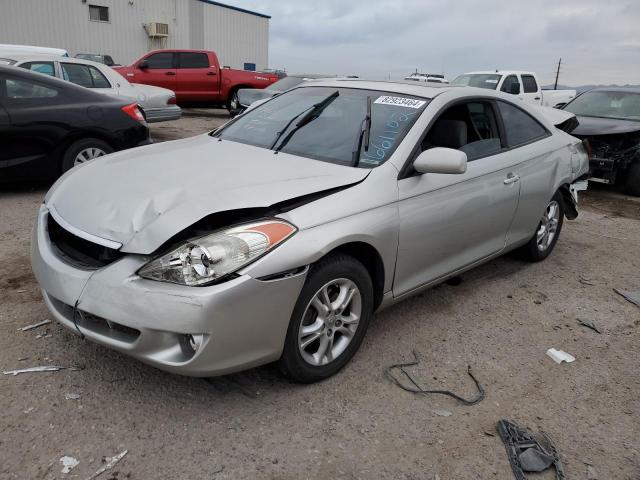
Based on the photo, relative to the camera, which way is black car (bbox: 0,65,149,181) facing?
to the viewer's left

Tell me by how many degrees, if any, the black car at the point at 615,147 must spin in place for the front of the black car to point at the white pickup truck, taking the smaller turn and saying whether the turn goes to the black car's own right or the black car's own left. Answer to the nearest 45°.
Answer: approximately 90° to the black car's own right

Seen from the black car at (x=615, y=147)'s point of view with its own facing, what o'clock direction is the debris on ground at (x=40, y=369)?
The debris on ground is roughly at 11 o'clock from the black car.

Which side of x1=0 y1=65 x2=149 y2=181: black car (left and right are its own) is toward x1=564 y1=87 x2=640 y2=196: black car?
back

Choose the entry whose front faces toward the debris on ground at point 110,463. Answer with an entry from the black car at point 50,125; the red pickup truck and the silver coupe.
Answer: the silver coupe

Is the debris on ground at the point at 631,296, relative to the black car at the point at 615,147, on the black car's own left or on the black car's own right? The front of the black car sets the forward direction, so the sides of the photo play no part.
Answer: on the black car's own left

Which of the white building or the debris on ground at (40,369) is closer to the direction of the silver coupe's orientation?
the debris on ground

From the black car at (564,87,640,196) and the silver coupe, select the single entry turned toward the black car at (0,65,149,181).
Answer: the black car at (564,87,640,196)

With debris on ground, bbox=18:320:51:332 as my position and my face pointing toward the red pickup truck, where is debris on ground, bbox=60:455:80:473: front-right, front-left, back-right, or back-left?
back-right
